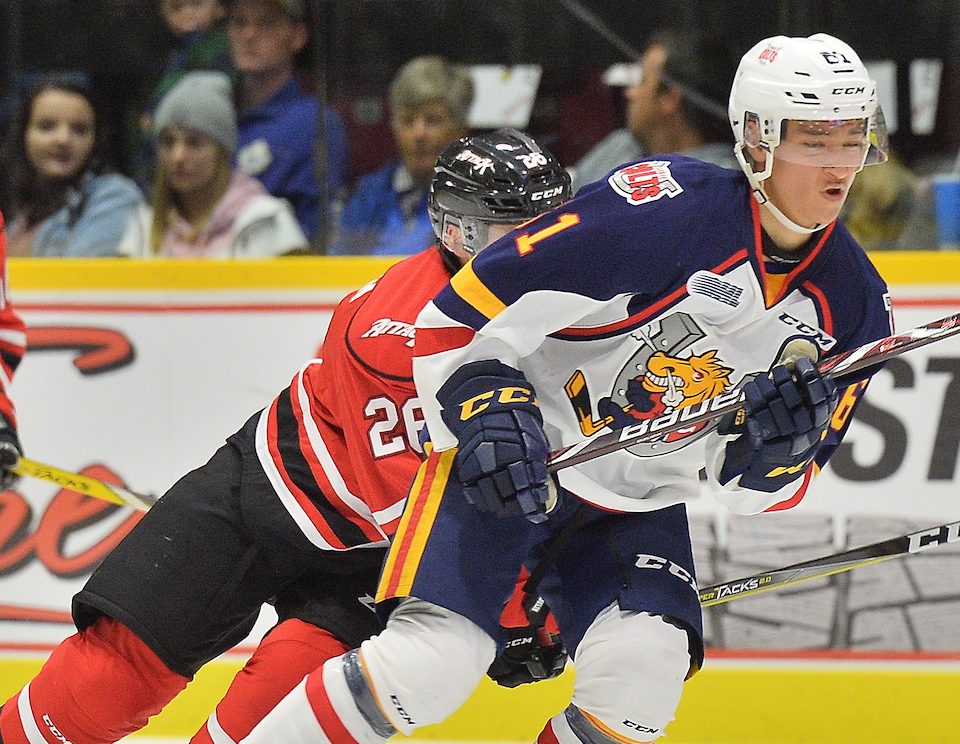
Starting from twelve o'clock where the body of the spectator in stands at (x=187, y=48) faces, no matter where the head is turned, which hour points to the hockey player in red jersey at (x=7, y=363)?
The hockey player in red jersey is roughly at 1 o'clock from the spectator in stands.

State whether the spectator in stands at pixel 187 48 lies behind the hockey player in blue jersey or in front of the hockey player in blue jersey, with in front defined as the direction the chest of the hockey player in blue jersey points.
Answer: behind

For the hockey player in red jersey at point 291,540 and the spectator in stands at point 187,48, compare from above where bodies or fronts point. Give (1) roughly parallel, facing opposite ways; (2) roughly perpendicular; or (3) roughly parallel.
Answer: roughly perpendicular

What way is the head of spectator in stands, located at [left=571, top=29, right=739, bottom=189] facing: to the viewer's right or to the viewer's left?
to the viewer's left

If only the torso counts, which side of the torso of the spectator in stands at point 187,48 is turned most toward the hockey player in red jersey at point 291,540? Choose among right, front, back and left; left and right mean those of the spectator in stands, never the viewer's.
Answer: front

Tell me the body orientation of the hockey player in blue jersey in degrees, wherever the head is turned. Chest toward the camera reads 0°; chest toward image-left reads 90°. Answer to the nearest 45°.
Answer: approximately 315°

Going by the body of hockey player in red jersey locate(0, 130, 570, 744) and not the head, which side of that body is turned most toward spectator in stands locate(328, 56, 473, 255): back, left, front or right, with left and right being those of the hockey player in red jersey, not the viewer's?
left

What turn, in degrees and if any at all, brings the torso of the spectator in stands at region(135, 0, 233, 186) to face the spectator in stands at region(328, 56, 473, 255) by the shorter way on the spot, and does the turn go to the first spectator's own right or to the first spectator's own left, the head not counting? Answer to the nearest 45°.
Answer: approximately 45° to the first spectator's own left

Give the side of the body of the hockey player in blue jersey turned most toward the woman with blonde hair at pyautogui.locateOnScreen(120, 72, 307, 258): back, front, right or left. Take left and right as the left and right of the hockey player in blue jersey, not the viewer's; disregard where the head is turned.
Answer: back

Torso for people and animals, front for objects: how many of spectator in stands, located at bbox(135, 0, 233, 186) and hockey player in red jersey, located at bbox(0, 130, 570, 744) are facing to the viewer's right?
1

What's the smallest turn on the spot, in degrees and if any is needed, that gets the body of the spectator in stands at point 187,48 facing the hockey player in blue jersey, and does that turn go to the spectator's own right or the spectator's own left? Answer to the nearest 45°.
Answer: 0° — they already face them

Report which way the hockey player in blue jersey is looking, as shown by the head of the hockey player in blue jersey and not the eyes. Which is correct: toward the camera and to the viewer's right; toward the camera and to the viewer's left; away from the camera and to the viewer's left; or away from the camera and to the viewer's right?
toward the camera and to the viewer's right

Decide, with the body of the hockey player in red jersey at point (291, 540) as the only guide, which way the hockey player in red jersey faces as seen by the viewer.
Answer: to the viewer's right
